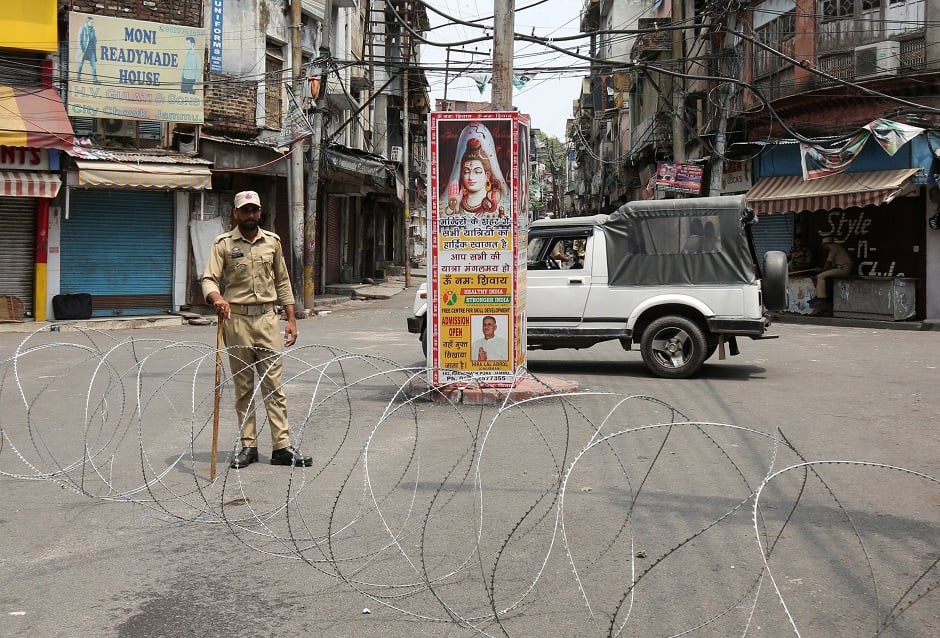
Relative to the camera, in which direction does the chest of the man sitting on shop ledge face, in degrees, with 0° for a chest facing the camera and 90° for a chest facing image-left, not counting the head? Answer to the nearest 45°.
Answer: approximately 90°

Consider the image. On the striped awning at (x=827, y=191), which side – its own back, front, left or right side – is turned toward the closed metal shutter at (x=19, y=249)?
front

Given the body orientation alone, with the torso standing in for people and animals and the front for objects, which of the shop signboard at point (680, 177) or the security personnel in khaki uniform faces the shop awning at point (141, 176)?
the shop signboard

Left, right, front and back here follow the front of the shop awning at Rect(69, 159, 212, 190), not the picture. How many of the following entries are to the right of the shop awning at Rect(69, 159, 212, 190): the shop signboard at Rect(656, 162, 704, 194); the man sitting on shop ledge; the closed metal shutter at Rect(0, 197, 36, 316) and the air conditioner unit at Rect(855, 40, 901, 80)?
1

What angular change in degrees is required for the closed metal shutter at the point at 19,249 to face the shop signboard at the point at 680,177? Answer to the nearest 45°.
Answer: approximately 90° to its left
